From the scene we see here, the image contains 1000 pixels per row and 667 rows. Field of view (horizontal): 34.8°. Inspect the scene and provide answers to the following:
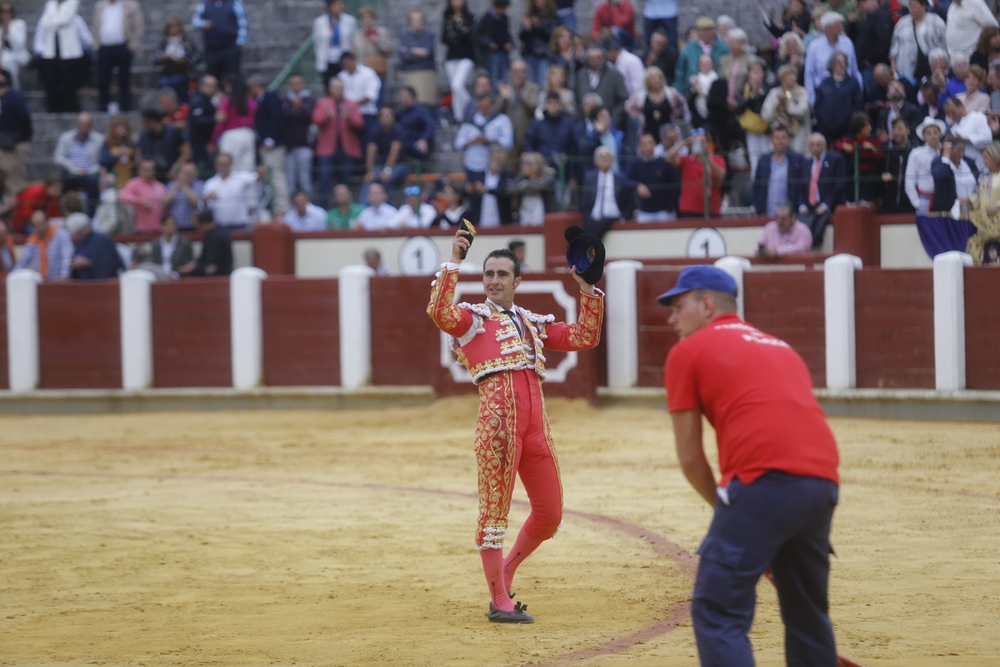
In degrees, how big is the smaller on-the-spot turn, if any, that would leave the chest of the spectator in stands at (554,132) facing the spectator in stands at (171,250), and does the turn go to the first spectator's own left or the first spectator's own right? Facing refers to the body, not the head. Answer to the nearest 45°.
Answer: approximately 90° to the first spectator's own right

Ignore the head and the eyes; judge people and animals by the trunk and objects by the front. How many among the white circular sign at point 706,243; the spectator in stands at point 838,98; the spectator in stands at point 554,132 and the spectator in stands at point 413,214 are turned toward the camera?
4

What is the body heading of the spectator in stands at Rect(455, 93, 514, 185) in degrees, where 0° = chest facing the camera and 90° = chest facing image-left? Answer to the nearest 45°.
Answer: approximately 0°

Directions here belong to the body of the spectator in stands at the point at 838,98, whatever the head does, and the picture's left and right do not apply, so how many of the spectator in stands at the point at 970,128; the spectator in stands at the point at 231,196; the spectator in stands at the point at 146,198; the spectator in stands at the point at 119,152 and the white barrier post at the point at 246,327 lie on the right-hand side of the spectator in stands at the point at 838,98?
4

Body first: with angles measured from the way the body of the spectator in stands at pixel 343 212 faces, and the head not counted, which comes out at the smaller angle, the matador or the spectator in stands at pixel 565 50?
the matador

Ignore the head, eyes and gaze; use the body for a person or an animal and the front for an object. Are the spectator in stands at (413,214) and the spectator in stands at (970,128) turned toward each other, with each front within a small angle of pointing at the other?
no

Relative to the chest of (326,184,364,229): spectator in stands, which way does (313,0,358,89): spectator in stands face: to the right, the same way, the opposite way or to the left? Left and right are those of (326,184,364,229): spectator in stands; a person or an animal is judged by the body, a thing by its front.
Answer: the same way

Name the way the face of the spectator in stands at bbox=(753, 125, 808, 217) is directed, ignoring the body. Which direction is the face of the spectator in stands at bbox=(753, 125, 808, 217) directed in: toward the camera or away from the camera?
toward the camera

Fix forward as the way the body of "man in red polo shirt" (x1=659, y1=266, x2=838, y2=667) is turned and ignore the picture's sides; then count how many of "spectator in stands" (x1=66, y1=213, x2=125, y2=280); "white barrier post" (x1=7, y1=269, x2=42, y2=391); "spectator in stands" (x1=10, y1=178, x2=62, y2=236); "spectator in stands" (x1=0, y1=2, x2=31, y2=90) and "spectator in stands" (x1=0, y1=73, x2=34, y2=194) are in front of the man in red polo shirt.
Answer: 5

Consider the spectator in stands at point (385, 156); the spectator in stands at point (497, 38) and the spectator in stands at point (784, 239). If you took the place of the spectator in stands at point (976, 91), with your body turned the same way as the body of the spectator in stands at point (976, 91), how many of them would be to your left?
0

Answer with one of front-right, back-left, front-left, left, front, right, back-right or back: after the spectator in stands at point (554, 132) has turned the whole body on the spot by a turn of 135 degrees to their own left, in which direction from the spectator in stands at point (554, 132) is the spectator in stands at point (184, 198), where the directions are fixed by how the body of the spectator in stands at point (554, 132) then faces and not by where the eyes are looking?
back-left

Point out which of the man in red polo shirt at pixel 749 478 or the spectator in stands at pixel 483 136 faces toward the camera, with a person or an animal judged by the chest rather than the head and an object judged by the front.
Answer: the spectator in stands

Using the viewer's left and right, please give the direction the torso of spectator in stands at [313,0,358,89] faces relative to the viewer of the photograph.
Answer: facing the viewer

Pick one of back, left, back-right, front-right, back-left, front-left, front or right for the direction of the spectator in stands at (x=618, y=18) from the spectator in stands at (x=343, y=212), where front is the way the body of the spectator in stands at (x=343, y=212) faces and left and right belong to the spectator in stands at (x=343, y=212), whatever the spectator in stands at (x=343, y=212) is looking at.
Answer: left

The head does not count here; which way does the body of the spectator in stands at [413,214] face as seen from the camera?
toward the camera

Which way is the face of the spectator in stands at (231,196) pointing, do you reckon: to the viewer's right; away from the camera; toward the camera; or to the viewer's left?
toward the camera

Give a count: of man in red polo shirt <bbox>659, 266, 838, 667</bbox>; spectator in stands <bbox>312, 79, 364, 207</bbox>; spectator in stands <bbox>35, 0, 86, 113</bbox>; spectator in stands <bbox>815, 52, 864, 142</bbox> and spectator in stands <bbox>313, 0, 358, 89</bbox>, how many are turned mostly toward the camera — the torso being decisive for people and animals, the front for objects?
4

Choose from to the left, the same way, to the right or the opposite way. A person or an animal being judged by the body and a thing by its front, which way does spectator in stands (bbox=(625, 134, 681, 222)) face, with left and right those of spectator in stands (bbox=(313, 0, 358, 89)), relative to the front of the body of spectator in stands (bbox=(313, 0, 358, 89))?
the same way

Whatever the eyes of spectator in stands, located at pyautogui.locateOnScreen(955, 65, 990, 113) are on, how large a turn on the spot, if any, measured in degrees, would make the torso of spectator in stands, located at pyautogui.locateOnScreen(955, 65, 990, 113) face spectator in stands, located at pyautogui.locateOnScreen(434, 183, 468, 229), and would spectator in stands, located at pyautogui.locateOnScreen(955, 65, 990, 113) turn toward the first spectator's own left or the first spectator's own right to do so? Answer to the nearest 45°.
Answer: approximately 45° to the first spectator's own right

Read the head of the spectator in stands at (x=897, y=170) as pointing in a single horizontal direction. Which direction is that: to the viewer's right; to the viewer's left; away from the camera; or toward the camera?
toward the camera

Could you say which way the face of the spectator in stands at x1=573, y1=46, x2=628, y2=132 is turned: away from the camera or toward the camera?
toward the camera
